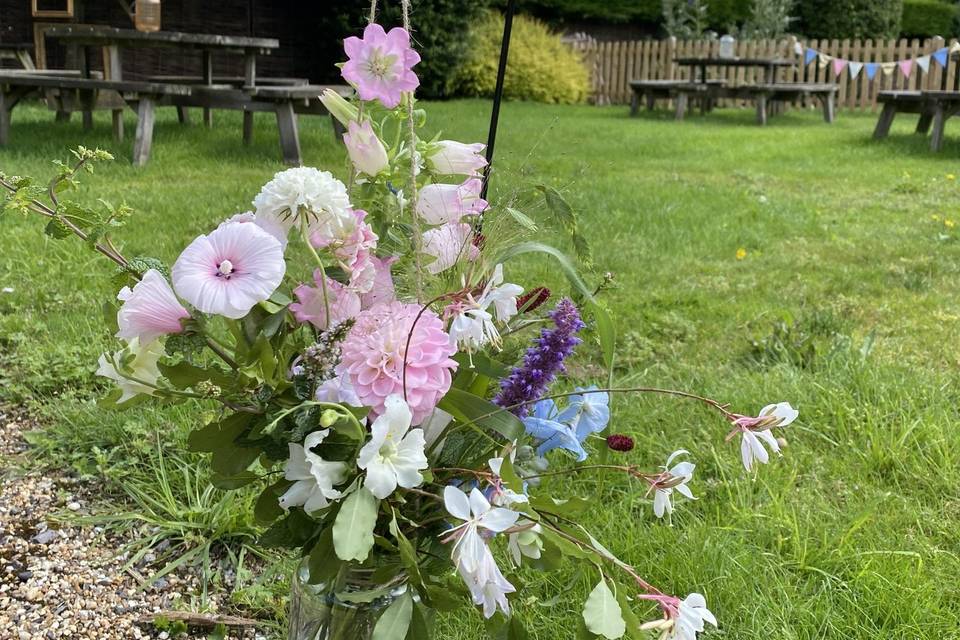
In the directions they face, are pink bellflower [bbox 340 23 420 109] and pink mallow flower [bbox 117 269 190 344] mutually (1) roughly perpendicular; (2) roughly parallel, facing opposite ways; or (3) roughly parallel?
roughly perpendicular

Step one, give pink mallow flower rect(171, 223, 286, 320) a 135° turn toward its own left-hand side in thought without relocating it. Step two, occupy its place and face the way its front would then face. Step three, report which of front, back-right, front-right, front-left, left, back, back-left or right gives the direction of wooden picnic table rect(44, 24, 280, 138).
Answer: front-left

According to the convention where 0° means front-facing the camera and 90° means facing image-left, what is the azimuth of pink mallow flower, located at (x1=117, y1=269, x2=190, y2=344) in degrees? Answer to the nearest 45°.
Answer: approximately 90°

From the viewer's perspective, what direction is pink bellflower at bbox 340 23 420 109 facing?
toward the camera

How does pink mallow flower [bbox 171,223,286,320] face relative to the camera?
toward the camera

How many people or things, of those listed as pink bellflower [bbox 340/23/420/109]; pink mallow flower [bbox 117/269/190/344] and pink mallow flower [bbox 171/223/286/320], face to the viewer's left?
1

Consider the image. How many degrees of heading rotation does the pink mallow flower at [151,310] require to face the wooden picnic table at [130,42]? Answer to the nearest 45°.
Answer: approximately 90° to its right

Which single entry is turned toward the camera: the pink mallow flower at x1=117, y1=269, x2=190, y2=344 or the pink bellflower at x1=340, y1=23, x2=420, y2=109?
the pink bellflower at x1=340, y1=23, x2=420, y2=109

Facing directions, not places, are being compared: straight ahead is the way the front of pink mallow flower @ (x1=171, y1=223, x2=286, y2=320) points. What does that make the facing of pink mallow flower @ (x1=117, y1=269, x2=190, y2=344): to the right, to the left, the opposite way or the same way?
to the right

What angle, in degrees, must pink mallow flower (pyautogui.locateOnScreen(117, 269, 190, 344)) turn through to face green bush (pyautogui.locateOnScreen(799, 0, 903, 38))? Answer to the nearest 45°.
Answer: approximately 135° to its right

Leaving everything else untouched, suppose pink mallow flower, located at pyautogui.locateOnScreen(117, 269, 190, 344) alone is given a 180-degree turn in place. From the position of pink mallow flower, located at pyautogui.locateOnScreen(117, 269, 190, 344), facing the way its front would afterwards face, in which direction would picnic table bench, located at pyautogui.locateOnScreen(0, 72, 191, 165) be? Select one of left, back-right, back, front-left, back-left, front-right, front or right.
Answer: left
